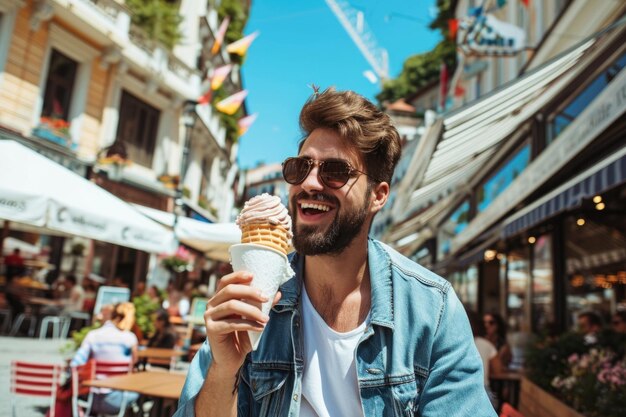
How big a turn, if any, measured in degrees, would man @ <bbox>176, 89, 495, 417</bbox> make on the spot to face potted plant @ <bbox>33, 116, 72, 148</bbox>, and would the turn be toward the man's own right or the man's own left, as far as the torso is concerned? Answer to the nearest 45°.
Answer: approximately 90° to the man's own right

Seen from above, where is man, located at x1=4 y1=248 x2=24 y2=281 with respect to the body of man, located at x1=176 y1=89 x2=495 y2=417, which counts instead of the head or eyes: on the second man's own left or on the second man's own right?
on the second man's own right

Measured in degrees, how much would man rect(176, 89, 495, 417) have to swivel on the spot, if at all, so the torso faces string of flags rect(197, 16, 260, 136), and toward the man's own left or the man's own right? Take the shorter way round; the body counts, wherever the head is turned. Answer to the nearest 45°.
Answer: approximately 135° to the man's own right
